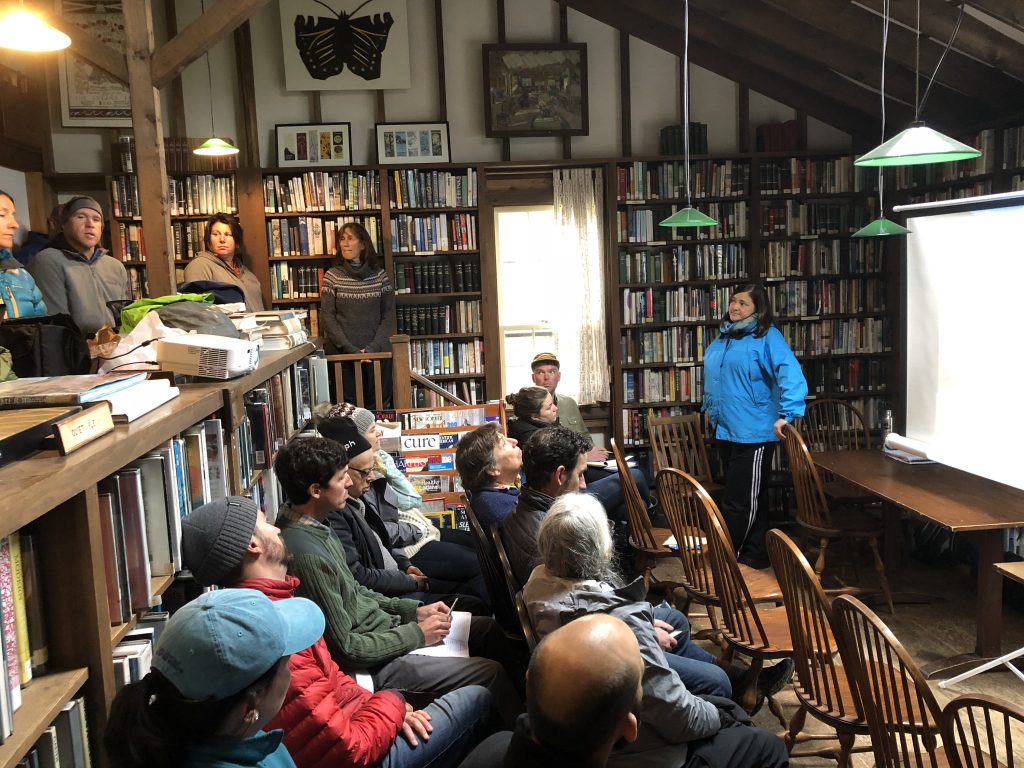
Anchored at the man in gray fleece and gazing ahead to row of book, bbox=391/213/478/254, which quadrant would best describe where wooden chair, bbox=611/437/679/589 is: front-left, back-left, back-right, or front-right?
front-right

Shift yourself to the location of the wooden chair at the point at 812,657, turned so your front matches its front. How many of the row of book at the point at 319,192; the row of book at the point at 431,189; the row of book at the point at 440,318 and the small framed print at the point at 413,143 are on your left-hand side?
4

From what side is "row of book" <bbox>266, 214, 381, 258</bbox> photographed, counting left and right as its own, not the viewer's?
front

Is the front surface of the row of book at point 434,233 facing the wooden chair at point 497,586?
yes

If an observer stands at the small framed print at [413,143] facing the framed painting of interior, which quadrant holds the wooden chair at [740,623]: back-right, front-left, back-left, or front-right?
front-right

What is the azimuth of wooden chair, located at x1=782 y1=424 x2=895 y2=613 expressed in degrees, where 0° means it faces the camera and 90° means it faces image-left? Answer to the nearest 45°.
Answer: approximately 270°

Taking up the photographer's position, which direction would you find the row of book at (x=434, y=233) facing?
facing the viewer

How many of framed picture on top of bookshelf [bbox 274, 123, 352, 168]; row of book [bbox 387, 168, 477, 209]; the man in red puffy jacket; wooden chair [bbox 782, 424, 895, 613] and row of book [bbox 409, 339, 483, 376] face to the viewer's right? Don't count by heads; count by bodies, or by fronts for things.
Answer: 2

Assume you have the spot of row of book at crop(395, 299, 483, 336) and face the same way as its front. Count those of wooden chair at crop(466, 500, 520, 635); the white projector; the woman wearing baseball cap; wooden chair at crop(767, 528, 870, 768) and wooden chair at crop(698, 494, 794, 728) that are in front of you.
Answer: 5

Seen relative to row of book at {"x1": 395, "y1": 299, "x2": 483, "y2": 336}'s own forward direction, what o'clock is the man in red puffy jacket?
The man in red puffy jacket is roughly at 12 o'clock from the row of book.

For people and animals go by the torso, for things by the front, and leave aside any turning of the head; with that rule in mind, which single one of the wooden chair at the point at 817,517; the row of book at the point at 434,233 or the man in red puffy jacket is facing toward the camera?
the row of book

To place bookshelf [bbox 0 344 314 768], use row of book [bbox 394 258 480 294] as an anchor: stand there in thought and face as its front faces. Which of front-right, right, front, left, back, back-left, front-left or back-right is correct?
front

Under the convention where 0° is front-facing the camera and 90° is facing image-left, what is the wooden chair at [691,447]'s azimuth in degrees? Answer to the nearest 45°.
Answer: approximately 315°

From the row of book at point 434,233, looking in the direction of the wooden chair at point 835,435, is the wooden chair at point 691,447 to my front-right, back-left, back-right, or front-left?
front-right

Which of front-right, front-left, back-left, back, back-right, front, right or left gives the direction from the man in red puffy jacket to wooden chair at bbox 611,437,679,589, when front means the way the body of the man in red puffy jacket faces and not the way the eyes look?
front-left

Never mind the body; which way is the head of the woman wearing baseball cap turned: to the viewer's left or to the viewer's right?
to the viewer's right

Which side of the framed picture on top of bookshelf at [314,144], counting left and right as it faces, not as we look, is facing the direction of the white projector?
front

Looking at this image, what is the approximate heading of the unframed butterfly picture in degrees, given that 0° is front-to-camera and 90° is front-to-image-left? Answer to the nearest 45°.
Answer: approximately 0°

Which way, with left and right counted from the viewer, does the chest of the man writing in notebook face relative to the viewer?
facing to the right of the viewer

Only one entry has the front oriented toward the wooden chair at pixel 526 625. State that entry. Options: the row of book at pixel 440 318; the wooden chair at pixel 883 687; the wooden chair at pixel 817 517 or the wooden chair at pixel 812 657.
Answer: the row of book

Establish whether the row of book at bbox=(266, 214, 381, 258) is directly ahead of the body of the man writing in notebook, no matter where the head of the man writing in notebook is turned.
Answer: no
